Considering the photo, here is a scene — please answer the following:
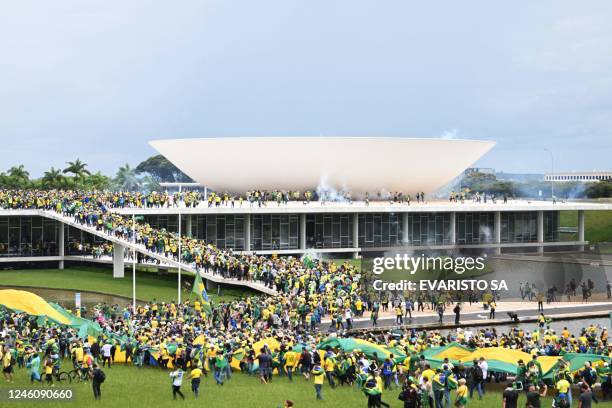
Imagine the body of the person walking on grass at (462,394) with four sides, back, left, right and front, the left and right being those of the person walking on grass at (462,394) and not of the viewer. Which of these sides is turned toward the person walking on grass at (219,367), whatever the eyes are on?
left

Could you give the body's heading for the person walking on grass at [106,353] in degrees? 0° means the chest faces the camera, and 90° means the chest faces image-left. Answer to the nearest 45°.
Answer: approximately 180°

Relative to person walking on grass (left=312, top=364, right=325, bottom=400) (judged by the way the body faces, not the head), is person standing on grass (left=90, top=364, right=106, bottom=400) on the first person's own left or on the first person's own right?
on the first person's own left

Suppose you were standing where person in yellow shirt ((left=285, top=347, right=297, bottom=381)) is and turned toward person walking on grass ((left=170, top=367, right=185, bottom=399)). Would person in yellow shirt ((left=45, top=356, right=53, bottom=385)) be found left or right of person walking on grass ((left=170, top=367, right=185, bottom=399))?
right

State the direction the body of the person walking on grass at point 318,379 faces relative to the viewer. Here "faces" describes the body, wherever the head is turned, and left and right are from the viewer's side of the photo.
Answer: facing away from the viewer

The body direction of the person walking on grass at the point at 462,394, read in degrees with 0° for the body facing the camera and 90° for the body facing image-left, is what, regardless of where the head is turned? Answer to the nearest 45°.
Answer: approximately 180°

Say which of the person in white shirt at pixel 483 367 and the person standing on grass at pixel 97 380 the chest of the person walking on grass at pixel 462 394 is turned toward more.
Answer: the person in white shirt

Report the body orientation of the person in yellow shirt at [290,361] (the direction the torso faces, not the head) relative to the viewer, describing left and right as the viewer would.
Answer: facing away from the viewer

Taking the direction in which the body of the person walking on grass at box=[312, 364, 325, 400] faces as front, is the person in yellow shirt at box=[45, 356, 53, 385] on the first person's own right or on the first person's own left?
on the first person's own left

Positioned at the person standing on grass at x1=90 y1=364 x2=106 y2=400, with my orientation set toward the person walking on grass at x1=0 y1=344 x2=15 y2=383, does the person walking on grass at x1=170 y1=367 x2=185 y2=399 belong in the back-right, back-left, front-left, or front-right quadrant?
back-right

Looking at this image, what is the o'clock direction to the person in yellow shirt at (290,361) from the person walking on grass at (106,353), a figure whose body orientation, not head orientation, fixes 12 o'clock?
The person in yellow shirt is roughly at 4 o'clock from the person walking on grass.

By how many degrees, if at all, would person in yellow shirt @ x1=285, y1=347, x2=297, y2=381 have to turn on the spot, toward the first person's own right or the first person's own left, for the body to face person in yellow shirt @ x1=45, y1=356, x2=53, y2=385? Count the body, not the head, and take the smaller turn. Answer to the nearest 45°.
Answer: approximately 90° to the first person's own left
